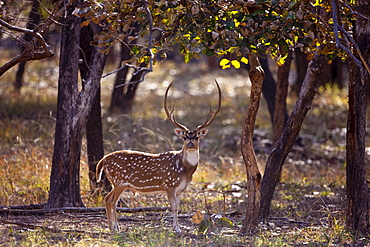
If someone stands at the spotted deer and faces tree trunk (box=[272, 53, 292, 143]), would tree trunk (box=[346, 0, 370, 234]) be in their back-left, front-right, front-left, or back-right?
front-right

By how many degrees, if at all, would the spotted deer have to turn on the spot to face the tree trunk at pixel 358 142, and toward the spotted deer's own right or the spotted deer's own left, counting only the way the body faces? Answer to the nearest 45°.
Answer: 0° — it already faces it

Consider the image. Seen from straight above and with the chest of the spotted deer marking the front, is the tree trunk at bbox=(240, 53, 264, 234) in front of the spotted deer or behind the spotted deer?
in front

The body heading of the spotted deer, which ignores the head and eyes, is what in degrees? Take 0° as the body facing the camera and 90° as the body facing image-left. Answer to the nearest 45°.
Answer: approximately 270°

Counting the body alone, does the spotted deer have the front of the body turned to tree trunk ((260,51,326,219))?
yes

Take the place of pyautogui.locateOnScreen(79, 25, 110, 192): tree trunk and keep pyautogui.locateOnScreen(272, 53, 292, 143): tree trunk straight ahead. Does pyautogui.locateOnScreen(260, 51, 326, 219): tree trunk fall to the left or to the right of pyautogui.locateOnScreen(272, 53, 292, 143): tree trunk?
right

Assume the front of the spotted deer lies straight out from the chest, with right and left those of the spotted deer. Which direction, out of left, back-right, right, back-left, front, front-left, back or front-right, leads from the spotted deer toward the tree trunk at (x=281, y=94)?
front-left
